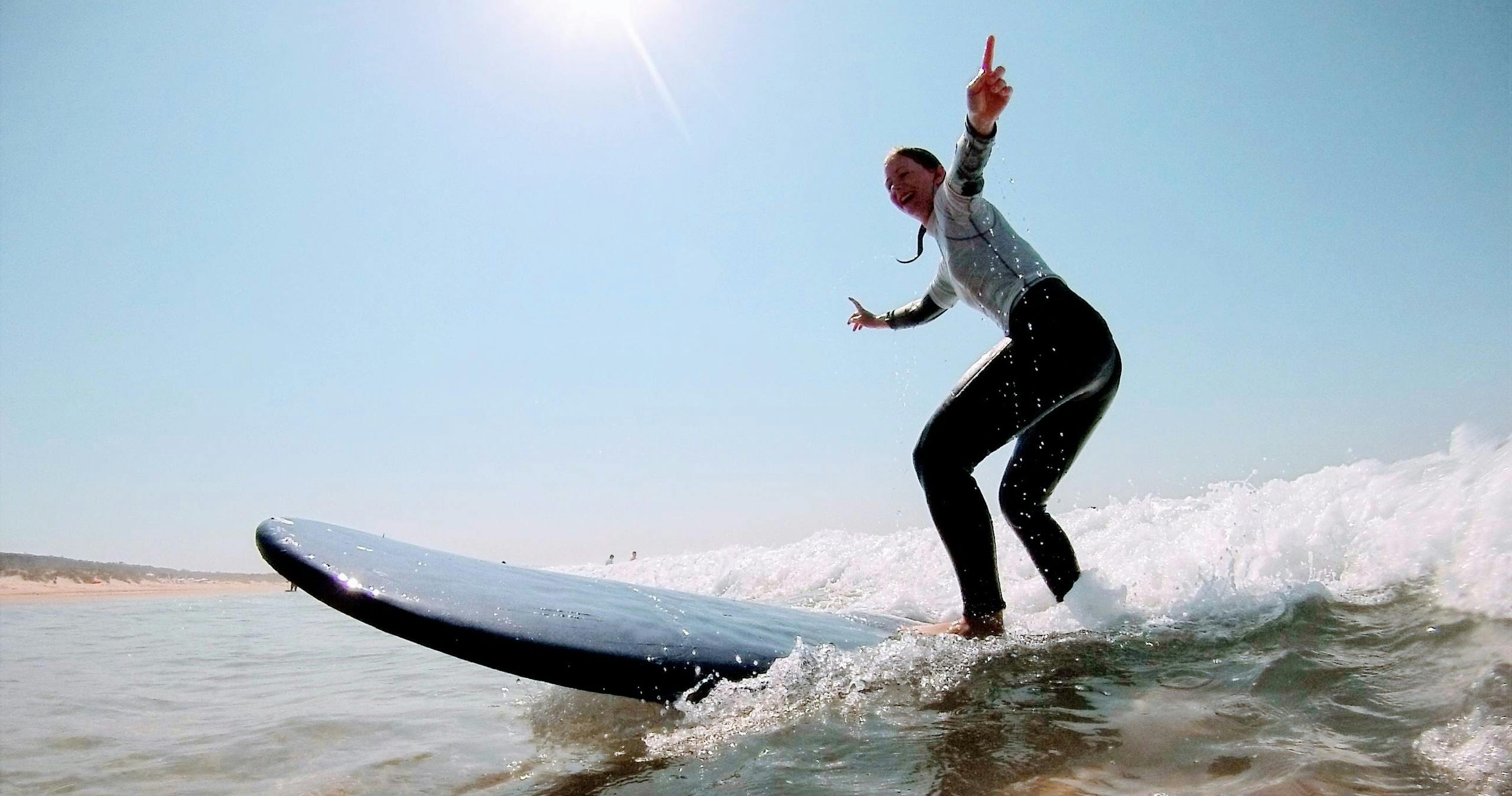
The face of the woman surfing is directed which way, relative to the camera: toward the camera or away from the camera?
toward the camera

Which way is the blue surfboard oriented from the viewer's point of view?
to the viewer's left

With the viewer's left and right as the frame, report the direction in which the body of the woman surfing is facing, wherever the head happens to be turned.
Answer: facing to the left of the viewer
